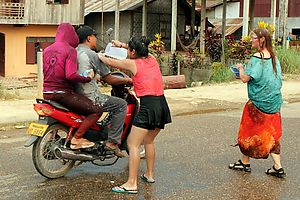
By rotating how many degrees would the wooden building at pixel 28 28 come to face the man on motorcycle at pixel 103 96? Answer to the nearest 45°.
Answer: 0° — it already faces them

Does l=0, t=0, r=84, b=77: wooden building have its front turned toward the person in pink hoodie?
yes

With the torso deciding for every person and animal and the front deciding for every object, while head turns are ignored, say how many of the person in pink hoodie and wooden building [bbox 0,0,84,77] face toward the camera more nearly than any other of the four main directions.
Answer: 1

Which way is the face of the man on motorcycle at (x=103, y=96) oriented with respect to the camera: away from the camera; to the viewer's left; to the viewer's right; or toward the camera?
to the viewer's right

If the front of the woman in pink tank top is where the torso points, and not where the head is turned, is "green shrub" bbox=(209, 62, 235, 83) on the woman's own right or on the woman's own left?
on the woman's own right

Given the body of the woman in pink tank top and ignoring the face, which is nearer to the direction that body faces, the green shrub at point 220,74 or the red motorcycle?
the red motorcycle

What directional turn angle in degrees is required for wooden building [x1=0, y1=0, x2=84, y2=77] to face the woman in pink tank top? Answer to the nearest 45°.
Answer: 0° — it already faces them

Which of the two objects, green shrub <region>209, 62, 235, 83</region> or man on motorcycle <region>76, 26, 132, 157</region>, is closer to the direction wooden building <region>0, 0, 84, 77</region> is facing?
the man on motorcycle

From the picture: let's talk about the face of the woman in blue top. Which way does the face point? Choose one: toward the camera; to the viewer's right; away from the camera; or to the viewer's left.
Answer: to the viewer's left
